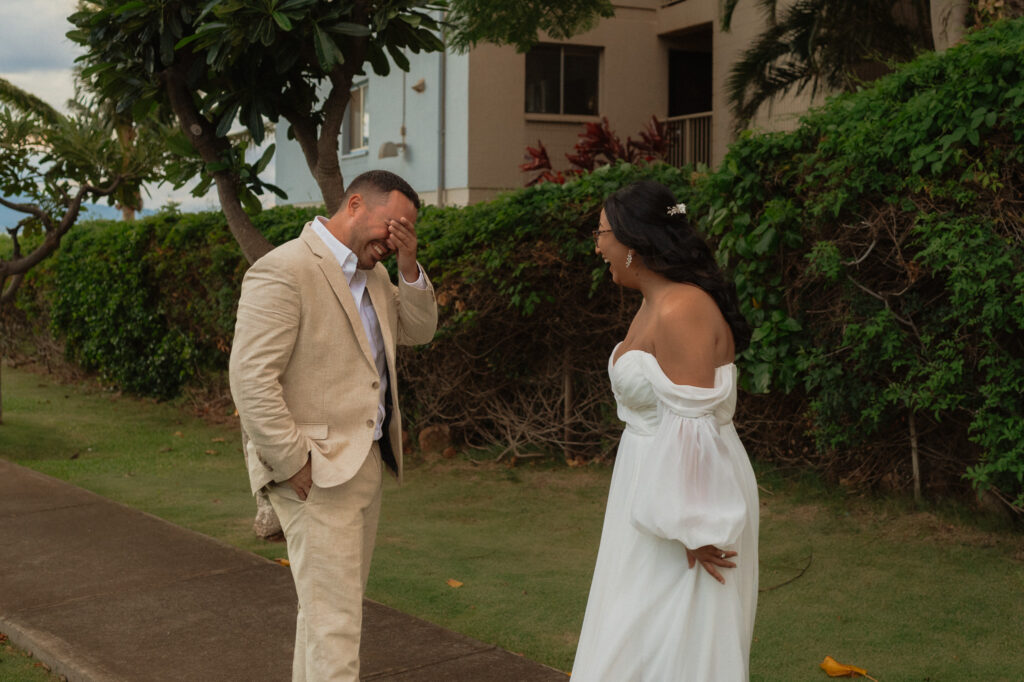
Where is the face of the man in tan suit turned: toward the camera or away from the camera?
toward the camera

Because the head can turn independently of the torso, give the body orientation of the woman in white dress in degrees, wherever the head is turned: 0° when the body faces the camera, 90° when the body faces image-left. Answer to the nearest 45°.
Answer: approximately 90°

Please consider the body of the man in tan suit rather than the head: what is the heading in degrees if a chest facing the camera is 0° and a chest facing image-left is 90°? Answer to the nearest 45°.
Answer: approximately 315°

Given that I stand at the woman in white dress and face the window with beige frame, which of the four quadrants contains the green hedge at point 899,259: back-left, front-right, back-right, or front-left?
front-right

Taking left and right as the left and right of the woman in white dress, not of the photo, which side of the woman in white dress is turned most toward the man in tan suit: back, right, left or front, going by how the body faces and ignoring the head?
front

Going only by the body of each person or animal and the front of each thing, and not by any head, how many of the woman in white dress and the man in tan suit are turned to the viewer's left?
1

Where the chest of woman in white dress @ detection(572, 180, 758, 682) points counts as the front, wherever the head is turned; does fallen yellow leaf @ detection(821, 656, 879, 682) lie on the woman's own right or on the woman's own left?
on the woman's own right

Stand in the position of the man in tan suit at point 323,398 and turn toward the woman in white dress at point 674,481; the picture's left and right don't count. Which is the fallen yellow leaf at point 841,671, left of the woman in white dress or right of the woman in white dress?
left

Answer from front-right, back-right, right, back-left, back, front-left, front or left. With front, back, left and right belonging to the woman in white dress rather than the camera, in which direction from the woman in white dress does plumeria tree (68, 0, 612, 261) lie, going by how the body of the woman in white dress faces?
front-right

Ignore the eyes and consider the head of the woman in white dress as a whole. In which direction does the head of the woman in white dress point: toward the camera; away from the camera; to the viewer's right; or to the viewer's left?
to the viewer's left

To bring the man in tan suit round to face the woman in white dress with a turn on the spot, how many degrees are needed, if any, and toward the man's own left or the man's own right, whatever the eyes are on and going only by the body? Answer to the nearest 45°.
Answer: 0° — they already face them
